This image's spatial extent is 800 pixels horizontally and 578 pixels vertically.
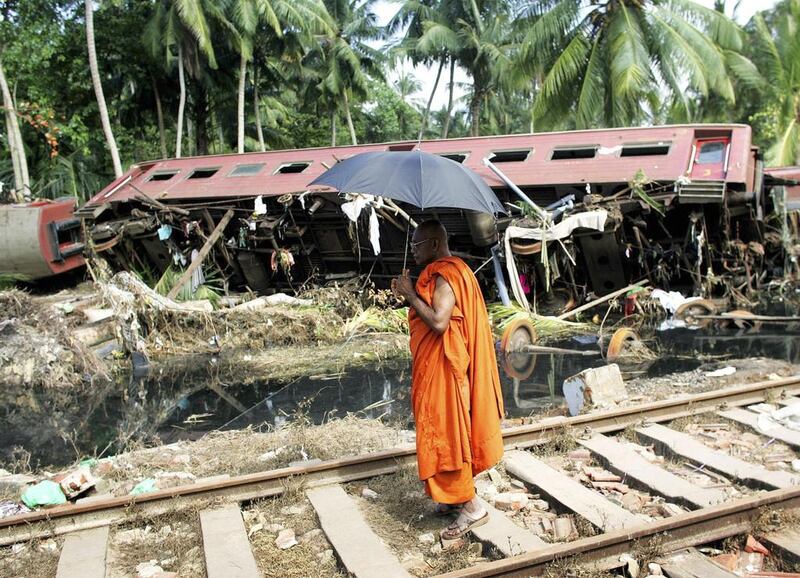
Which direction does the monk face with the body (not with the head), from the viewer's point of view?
to the viewer's left

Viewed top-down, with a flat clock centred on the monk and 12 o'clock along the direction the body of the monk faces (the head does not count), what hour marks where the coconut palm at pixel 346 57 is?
The coconut palm is roughly at 3 o'clock from the monk.

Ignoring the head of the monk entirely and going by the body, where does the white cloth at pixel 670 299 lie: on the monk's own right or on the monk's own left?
on the monk's own right

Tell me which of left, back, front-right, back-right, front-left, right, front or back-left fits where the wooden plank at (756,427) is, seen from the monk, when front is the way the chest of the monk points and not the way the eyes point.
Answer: back-right

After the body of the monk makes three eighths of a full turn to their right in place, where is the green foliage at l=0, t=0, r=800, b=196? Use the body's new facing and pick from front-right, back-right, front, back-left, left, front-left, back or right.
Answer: front-left

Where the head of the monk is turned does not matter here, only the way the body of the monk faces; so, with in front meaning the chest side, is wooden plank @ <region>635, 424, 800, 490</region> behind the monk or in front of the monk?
behind

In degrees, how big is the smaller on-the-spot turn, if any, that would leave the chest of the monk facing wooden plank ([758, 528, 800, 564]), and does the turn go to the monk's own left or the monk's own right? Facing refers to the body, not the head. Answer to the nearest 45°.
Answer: approximately 180°

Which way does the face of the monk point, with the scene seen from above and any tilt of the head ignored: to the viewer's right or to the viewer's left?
to the viewer's left

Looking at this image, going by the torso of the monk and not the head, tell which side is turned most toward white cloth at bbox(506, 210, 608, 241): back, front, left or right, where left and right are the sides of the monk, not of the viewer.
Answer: right

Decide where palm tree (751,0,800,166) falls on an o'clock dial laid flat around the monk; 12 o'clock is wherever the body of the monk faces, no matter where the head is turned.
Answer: The palm tree is roughly at 4 o'clock from the monk.

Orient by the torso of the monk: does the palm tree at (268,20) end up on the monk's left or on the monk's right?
on the monk's right

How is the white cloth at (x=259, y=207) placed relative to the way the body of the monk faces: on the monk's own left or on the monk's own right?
on the monk's own right
